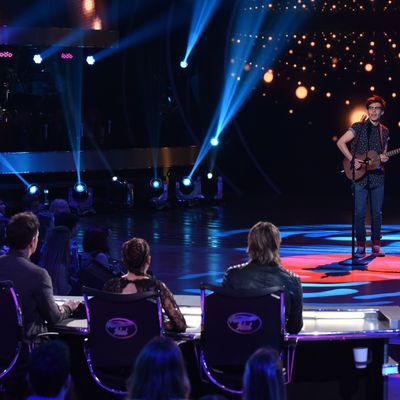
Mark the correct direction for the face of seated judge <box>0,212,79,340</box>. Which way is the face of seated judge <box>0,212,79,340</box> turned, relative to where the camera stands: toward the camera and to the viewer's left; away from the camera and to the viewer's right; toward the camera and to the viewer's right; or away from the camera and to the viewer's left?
away from the camera and to the viewer's right

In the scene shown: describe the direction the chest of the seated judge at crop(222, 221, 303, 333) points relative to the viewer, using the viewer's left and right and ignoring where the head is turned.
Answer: facing away from the viewer

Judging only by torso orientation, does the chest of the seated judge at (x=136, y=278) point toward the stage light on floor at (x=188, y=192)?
yes

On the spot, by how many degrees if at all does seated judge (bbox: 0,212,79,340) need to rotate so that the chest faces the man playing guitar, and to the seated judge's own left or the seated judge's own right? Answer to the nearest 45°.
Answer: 0° — they already face them

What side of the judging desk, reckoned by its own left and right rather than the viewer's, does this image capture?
back

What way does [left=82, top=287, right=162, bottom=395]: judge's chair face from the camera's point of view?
away from the camera

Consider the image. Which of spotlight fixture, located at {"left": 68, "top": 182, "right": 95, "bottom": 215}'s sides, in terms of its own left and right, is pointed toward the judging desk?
front

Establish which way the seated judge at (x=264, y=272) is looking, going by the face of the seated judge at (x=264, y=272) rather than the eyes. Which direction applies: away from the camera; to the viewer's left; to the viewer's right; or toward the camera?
away from the camera

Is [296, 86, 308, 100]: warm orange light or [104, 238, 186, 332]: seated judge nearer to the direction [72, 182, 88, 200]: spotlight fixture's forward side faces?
the seated judge

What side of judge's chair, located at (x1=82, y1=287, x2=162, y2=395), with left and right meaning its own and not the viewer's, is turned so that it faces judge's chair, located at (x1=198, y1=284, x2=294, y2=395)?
right

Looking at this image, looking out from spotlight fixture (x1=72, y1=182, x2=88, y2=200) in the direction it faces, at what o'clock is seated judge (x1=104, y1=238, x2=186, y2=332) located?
The seated judge is roughly at 12 o'clock from the spotlight fixture.

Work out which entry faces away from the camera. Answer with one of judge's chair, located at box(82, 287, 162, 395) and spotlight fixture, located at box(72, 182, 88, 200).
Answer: the judge's chair

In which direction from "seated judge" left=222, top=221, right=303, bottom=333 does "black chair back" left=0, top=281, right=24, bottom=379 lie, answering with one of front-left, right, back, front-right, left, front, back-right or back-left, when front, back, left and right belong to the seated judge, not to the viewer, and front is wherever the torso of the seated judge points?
left

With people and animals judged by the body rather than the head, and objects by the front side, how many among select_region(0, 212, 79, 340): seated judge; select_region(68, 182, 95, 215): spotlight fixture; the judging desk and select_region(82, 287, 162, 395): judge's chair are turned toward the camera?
1

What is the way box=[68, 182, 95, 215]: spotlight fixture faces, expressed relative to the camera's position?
facing the viewer

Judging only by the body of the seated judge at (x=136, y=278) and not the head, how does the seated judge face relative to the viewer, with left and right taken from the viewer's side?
facing away from the viewer

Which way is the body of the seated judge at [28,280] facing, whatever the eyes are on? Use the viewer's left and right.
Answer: facing away from the viewer and to the right of the viewer
